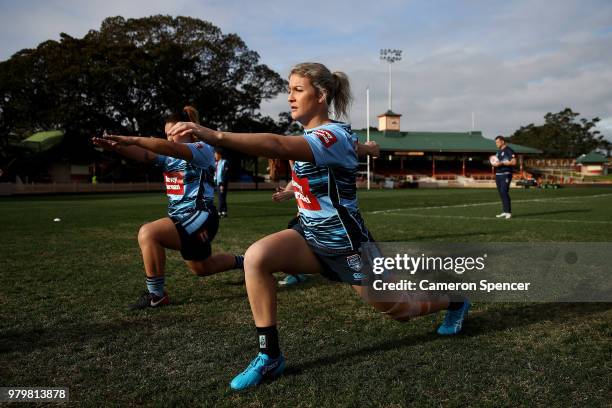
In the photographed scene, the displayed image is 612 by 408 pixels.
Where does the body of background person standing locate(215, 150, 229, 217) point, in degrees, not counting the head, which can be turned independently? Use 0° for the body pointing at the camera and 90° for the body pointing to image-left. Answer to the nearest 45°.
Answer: approximately 45°

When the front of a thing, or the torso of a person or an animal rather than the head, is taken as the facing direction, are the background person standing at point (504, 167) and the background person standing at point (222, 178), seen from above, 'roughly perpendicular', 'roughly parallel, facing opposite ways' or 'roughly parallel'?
roughly perpendicular

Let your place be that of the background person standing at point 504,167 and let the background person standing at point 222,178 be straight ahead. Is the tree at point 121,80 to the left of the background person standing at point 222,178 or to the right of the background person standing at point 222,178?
right

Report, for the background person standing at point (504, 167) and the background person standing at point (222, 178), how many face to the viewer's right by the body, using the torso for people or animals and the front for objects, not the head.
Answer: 0

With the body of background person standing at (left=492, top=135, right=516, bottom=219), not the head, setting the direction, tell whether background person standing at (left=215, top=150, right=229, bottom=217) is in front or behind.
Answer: in front

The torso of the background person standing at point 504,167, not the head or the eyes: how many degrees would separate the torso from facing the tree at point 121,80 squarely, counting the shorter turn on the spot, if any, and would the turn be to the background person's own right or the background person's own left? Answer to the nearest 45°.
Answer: approximately 45° to the background person's own right

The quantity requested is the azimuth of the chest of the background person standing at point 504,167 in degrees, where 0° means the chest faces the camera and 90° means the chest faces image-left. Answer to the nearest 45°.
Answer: approximately 90°

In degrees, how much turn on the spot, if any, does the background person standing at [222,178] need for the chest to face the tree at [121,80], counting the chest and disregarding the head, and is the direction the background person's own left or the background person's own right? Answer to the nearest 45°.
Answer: approximately 135° to the background person's own right
